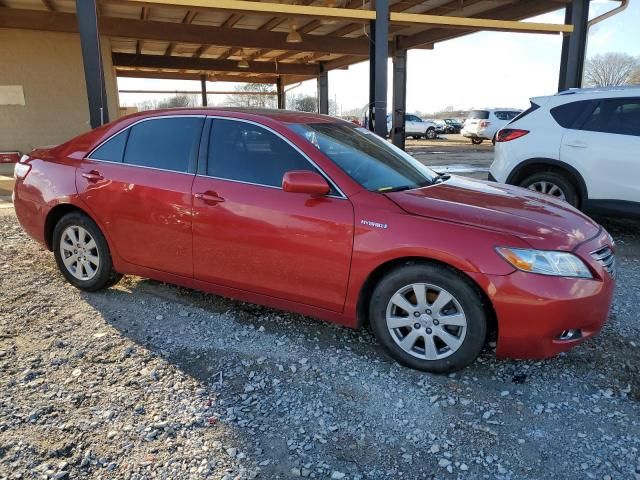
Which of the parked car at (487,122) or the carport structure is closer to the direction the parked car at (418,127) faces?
the parked car

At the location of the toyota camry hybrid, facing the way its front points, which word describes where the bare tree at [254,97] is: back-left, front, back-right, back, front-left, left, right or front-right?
back-left

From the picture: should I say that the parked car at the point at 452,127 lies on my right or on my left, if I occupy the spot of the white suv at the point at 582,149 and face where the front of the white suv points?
on my left

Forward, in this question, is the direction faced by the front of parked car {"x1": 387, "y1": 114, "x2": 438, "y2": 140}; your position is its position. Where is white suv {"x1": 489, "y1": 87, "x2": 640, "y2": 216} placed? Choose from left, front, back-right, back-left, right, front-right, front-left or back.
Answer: right

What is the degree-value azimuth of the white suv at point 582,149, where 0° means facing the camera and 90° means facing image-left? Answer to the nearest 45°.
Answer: approximately 270°

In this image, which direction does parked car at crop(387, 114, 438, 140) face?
to the viewer's right

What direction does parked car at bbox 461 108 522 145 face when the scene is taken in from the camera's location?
facing away from the viewer and to the right of the viewer

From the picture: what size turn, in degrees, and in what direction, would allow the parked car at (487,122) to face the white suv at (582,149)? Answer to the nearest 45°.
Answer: approximately 135° to its right

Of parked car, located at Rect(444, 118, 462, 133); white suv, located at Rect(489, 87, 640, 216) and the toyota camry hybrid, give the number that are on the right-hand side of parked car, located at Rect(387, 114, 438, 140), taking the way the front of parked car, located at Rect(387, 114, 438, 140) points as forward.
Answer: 2

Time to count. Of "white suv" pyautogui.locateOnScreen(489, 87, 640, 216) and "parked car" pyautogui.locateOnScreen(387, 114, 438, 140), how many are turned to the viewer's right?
2

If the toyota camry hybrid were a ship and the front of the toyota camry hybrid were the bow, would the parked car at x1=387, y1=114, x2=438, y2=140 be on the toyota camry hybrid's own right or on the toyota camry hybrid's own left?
on the toyota camry hybrid's own left
